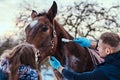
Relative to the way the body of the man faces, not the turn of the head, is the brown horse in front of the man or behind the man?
in front

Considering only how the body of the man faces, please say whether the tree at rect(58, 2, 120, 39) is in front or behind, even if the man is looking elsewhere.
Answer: in front

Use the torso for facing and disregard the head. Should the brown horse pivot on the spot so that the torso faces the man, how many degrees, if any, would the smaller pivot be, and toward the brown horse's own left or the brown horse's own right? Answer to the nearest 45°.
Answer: approximately 90° to the brown horse's own left

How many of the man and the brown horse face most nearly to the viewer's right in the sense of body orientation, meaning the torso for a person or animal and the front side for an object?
0

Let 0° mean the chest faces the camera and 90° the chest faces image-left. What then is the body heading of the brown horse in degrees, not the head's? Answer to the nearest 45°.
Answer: approximately 45°

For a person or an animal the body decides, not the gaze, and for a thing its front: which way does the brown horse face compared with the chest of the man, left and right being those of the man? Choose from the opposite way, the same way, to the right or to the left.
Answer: to the left

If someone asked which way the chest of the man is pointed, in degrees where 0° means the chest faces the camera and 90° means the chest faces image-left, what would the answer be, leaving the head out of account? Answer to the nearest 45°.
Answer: approximately 135°
